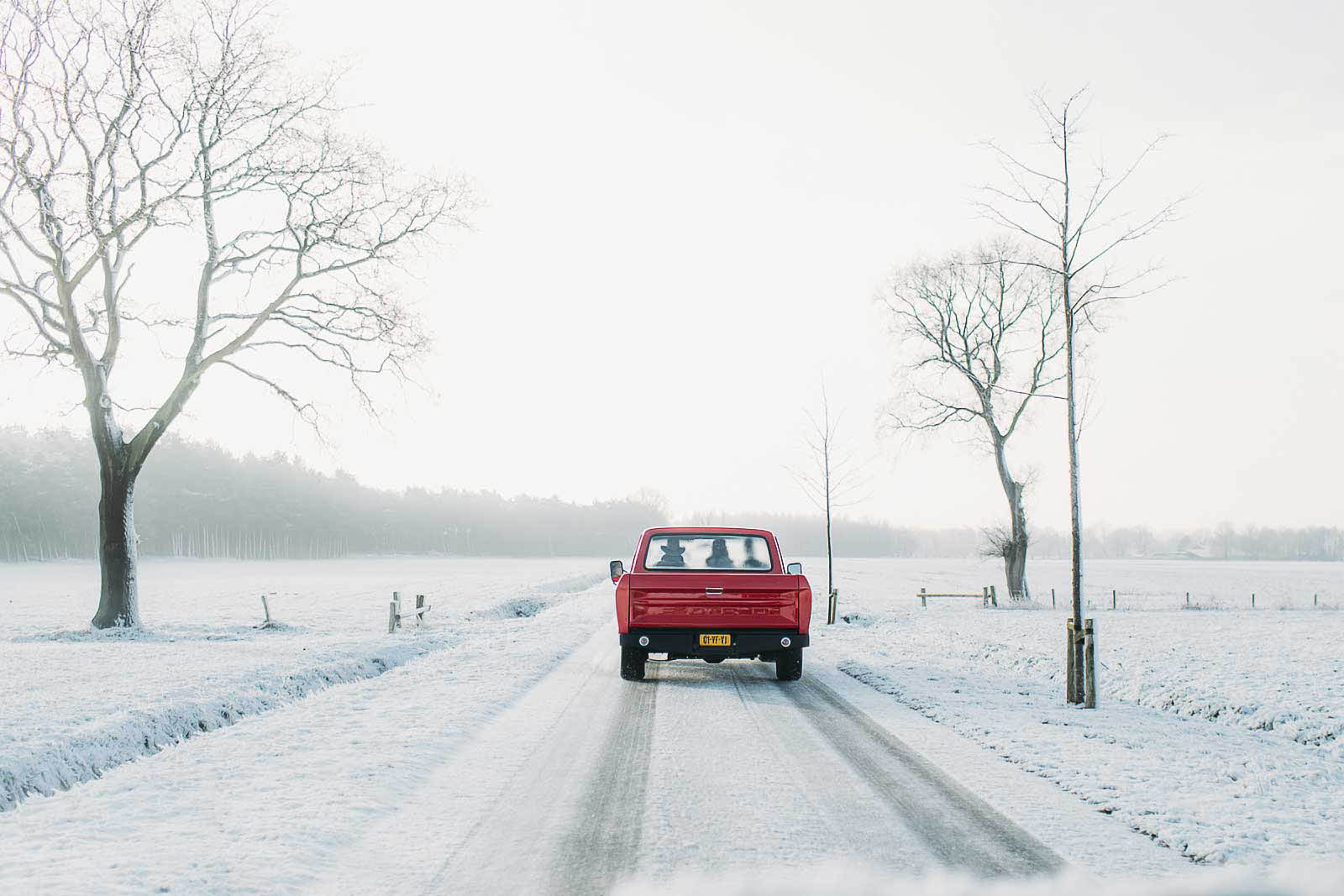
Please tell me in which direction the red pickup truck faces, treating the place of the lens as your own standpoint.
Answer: facing away from the viewer
